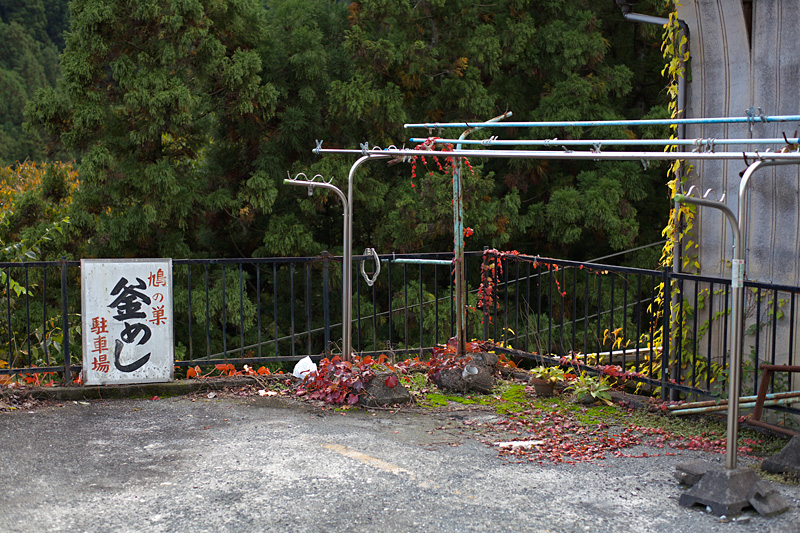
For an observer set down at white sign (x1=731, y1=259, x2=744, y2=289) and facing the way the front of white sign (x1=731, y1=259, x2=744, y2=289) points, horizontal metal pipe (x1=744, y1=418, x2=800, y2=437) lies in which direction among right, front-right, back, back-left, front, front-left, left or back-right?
back

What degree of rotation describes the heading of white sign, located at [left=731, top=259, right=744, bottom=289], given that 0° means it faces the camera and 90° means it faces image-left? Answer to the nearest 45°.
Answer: approximately 0°

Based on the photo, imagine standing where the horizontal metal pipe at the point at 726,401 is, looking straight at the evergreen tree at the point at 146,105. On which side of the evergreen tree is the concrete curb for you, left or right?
left

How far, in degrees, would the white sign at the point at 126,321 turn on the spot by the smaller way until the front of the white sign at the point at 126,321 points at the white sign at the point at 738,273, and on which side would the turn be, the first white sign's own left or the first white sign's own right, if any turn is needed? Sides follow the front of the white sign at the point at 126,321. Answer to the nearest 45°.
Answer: approximately 45° to the first white sign's own left

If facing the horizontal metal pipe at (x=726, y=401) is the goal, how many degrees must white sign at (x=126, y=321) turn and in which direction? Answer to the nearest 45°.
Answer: approximately 45° to its left

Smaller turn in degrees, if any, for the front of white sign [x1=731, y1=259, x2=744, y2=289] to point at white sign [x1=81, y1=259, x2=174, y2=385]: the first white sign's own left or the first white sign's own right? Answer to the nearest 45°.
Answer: approximately 90° to the first white sign's own right

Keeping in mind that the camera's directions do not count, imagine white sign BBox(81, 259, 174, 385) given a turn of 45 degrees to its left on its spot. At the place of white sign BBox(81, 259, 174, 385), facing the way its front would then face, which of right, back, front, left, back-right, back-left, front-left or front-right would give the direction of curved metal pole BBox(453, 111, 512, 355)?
front-left

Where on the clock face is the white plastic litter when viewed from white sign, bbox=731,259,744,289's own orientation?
The white plastic litter is roughly at 4 o'clock from the white sign.

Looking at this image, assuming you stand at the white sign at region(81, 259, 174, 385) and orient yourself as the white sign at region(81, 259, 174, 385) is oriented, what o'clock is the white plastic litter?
The white plastic litter is roughly at 9 o'clock from the white sign.

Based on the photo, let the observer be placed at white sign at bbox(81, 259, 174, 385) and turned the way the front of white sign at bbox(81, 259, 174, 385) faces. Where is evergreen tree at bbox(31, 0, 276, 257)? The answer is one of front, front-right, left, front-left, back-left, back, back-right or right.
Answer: back

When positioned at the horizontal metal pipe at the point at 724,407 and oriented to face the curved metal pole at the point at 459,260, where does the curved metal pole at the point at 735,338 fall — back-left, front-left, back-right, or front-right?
back-left

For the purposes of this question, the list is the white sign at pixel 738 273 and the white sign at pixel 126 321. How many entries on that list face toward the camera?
2

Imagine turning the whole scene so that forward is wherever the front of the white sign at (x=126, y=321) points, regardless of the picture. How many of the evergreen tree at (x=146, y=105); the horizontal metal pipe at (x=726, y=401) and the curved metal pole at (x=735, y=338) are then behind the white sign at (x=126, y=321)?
1

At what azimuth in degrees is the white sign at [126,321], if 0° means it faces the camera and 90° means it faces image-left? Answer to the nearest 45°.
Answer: approximately 0°
